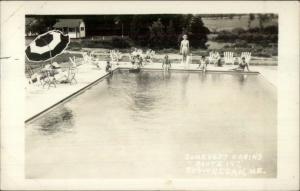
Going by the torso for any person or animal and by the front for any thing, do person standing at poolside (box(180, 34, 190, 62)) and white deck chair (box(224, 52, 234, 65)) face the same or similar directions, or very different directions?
same or similar directions

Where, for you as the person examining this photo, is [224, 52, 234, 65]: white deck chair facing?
facing the viewer

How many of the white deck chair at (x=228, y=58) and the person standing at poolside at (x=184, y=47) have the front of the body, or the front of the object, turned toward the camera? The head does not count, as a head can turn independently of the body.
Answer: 2
